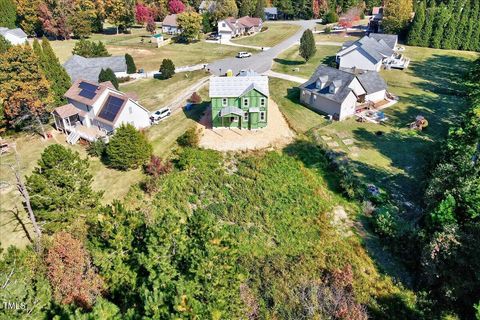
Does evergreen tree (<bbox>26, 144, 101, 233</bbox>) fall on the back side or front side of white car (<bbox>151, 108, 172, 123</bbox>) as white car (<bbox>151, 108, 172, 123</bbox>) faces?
on the front side

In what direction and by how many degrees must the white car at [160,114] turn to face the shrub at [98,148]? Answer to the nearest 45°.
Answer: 0° — it already faces it

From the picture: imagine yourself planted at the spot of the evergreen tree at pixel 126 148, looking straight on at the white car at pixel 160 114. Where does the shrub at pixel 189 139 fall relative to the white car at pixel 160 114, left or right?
right

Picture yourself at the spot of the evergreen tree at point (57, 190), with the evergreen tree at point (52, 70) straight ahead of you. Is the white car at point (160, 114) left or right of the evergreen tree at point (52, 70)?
right

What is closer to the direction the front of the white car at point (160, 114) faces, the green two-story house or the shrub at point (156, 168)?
the shrub

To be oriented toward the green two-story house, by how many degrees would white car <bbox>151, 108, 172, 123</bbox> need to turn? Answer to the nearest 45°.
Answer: approximately 90° to its left

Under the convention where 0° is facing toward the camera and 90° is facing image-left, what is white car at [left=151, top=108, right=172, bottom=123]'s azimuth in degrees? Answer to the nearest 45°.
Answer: approximately 45°

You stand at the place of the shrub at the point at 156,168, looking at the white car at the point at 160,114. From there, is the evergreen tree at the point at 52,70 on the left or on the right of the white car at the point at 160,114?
left

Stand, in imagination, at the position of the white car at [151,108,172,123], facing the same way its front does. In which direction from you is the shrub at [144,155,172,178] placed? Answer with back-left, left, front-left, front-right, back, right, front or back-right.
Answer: front-left
